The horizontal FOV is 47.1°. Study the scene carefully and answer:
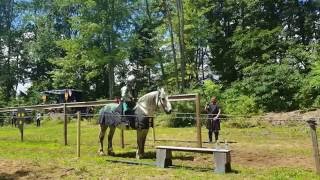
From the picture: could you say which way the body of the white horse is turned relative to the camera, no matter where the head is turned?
to the viewer's right

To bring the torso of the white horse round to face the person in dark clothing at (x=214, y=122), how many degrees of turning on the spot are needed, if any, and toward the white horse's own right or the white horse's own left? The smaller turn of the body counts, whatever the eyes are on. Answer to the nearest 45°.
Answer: approximately 45° to the white horse's own left

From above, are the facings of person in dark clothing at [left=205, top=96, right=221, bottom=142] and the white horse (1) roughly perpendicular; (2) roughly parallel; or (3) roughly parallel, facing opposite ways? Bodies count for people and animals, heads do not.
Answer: roughly perpendicular

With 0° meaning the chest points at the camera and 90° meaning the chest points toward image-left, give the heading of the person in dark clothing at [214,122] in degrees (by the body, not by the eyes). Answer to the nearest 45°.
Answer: approximately 0°

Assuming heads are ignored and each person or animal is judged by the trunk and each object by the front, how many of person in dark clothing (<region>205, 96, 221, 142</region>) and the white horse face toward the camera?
1
